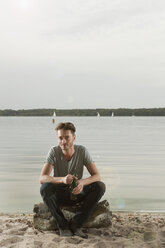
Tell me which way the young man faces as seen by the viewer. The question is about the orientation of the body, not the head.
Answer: toward the camera
